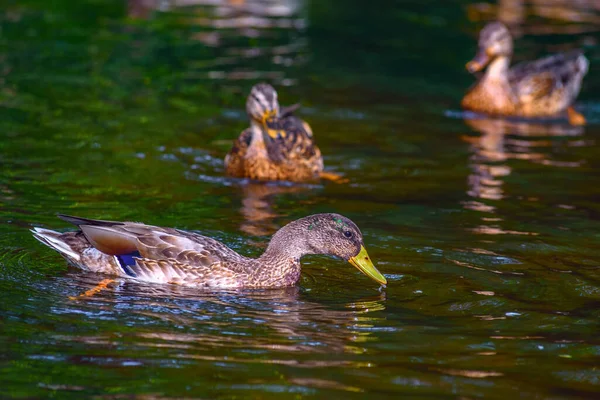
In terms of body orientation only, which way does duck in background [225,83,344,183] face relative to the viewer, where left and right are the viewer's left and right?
facing the viewer and to the left of the viewer

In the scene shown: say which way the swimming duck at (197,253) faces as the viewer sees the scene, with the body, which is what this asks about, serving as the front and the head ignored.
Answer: to the viewer's right

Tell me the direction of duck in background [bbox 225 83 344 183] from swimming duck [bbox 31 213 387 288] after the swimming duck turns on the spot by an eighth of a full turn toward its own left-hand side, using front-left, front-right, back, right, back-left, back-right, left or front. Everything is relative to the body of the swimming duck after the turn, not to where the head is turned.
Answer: front-left

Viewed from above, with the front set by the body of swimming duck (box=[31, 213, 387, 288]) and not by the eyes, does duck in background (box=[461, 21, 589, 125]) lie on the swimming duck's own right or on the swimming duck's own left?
on the swimming duck's own left
